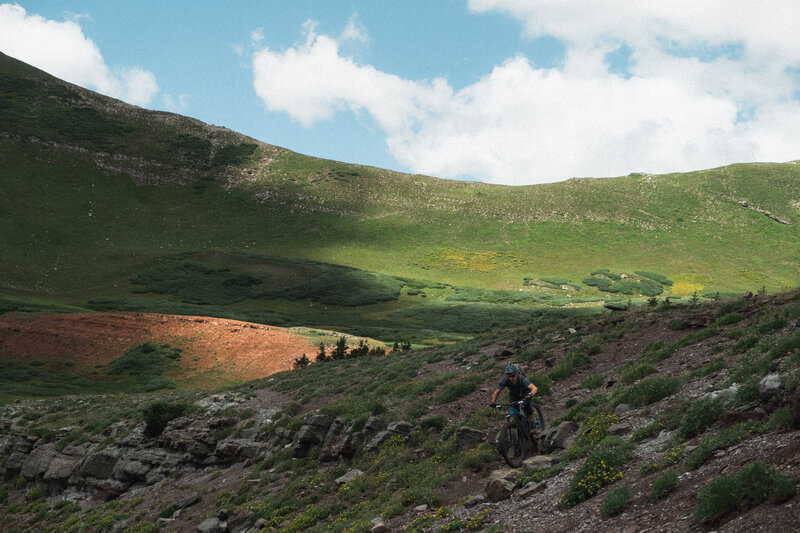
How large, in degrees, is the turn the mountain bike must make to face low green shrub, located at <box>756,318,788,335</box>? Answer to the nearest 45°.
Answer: approximately 180°

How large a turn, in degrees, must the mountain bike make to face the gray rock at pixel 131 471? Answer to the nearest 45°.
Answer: approximately 90° to its right

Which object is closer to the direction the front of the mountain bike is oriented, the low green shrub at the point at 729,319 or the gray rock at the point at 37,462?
the gray rock

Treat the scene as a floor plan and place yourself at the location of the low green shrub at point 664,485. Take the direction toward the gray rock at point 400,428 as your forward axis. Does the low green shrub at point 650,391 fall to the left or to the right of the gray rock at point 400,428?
right

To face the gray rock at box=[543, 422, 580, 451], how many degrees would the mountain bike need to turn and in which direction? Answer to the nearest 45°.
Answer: approximately 135° to its left

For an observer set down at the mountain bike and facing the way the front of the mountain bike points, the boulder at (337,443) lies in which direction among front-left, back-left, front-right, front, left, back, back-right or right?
right

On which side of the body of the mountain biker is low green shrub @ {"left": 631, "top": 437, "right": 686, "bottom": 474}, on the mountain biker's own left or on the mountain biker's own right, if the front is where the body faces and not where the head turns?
on the mountain biker's own left

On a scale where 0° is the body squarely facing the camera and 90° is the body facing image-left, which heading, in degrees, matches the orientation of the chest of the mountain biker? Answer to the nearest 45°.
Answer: approximately 45°

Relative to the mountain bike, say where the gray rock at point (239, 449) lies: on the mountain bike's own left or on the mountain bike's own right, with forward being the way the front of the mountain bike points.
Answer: on the mountain bike's own right

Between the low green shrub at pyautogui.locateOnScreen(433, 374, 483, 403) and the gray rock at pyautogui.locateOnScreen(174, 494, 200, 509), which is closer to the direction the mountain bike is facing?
the gray rock

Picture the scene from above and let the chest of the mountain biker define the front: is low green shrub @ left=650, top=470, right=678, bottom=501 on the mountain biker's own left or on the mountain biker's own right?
on the mountain biker's own left

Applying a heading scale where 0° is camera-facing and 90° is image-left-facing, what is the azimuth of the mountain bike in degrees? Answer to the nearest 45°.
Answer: approximately 45°
